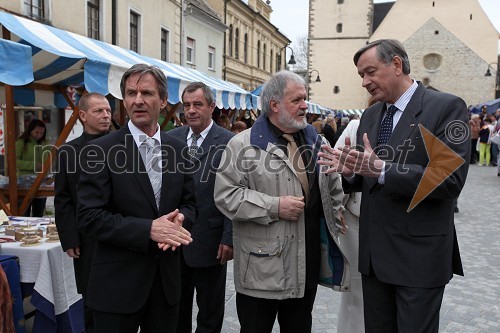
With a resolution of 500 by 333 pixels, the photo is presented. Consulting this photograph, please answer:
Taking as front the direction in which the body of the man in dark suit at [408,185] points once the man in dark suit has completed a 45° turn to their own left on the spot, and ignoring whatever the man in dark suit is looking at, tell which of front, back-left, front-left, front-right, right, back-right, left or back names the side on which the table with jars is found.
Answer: right

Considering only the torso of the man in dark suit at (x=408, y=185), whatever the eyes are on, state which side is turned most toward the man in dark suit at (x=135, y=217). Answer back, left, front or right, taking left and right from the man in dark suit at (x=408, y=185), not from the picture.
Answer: front

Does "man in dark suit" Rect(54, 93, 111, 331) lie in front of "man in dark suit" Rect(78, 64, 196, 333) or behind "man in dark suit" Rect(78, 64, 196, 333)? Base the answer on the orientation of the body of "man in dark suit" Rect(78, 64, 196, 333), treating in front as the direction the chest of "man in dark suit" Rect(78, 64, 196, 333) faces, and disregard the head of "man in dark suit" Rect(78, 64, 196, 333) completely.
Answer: behind

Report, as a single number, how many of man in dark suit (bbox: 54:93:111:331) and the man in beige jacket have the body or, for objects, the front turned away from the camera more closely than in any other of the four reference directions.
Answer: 0

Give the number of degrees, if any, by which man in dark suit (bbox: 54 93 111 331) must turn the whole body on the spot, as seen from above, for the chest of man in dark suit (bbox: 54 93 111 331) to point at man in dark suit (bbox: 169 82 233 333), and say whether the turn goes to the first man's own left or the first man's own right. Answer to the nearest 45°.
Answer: approximately 45° to the first man's own left

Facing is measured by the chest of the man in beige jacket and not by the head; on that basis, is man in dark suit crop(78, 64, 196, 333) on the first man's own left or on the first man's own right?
on the first man's own right

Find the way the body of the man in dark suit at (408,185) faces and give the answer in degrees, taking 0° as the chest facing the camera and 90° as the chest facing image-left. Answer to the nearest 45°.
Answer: approximately 45°

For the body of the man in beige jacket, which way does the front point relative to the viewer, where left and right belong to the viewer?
facing the viewer and to the right of the viewer

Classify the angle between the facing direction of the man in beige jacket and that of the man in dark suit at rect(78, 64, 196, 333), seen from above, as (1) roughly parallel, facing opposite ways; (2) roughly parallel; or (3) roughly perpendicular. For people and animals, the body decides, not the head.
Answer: roughly parallel

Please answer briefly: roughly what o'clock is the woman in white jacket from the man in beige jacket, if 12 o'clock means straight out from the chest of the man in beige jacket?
The woman in white jacket is roughly at 9 o'clock from the man in beige jacket.

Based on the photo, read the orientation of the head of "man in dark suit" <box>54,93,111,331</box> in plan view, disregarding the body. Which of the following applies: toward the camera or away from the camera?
toward the camera

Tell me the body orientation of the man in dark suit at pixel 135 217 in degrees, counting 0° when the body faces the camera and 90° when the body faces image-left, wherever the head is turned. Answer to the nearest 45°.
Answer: approximately 315°
